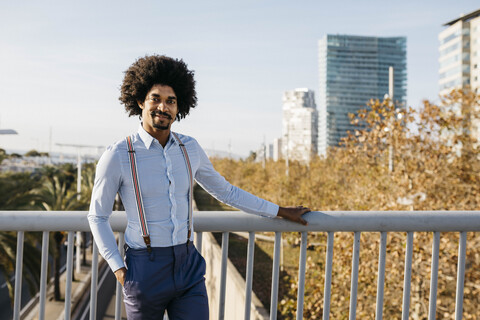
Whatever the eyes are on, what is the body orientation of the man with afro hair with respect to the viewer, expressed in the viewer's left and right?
facing the viewer and to the right of the viewer

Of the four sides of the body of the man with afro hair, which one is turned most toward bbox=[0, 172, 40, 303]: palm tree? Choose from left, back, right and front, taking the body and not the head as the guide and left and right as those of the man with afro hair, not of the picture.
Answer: back
